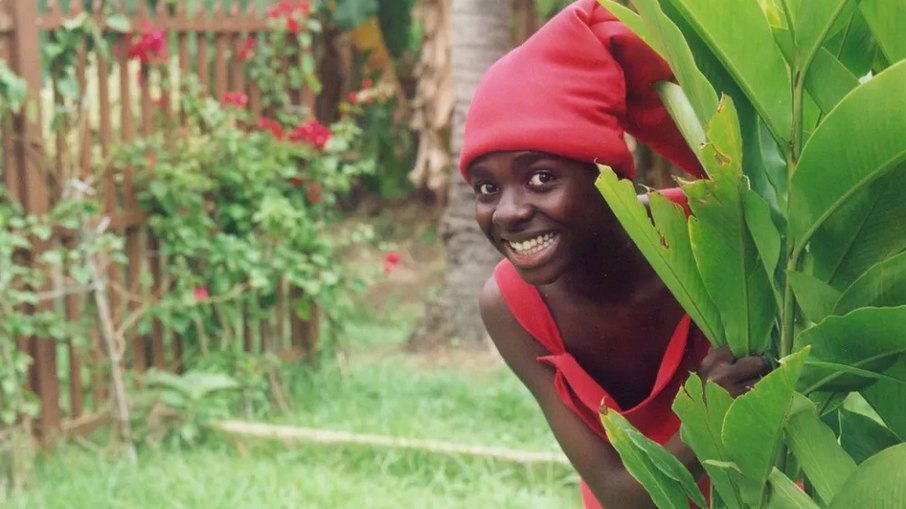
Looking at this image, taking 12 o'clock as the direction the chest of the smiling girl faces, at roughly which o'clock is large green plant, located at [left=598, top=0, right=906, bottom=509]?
The large green plant is roughly at 11 o'clock from the smiling girl.

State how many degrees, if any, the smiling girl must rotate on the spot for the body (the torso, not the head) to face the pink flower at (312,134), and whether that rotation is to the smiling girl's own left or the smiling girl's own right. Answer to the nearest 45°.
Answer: approximately 180°

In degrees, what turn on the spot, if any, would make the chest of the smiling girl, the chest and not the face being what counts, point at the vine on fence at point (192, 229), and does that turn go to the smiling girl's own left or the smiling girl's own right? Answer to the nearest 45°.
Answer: approximately 135° to the smiling girl's own right

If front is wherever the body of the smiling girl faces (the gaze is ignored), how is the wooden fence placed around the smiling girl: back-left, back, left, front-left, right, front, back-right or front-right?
back-right

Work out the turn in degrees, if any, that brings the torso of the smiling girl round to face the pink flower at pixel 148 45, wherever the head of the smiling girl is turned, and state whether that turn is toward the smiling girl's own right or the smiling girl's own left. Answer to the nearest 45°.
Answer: approximately 135° to the smiling girl's own right

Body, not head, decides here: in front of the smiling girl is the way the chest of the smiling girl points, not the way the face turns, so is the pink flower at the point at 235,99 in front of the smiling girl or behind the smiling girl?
behind

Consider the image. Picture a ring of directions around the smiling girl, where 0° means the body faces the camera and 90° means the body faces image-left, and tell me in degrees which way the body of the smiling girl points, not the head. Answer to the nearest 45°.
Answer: approximately 0°

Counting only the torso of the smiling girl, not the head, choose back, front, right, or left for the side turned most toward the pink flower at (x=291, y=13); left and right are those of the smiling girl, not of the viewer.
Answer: back

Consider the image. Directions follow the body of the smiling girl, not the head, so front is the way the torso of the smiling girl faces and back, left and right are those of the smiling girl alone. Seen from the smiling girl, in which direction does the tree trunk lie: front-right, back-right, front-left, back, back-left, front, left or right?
back
